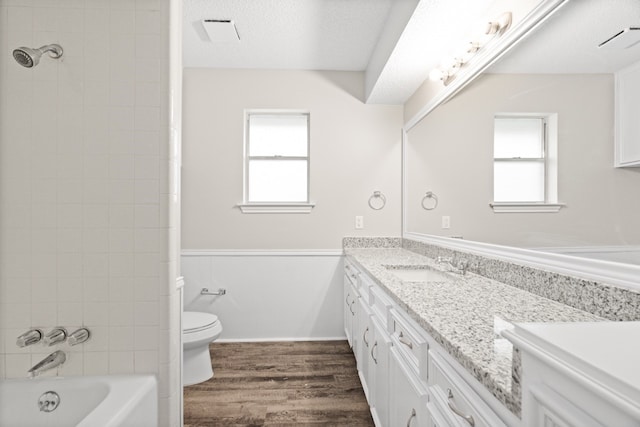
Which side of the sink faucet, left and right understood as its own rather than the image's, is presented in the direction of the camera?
left

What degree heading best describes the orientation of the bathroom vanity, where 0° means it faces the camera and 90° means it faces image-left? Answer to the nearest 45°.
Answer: approximately 45°

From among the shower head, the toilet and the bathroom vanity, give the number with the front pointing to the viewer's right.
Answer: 1
